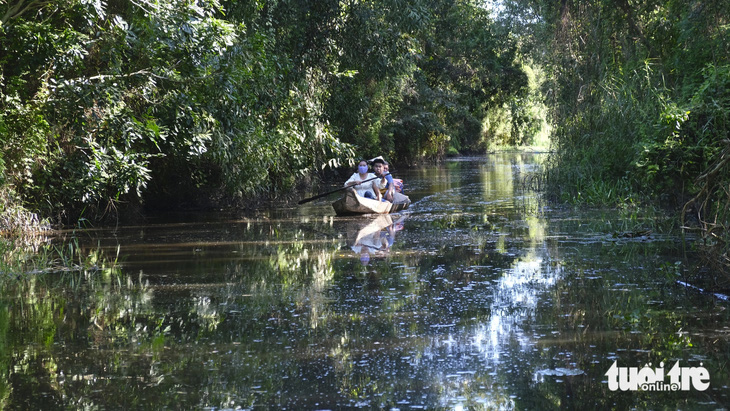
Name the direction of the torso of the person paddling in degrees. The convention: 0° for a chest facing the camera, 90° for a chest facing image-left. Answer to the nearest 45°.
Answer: approximately 0°
